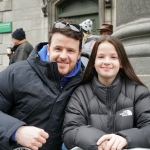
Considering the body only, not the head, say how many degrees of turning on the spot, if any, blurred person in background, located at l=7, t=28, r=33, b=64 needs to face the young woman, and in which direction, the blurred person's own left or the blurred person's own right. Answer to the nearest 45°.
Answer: approximately 90° to the blurred person's own left

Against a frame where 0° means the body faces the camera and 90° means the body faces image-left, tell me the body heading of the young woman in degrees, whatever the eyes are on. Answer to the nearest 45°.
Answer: approximately 0°

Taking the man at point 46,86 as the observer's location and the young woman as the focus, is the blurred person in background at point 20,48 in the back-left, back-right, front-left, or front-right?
back-left

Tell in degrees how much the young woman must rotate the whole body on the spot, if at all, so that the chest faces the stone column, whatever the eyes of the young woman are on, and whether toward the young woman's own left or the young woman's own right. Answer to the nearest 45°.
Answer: approximately 180°

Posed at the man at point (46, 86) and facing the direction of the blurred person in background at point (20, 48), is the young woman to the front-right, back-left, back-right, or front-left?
back-right

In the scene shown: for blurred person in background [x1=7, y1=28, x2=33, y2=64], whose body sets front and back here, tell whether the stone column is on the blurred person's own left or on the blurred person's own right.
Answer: on the blurred person's own left
